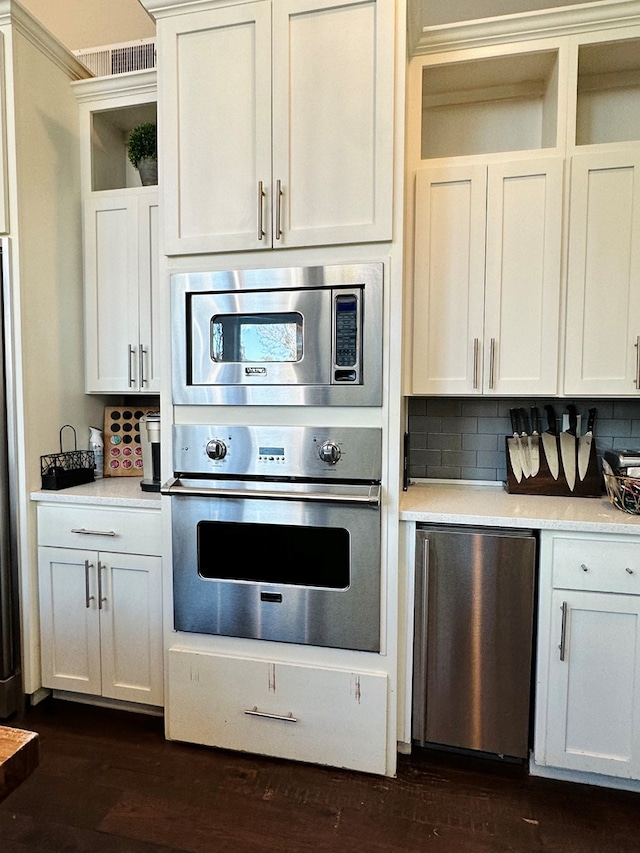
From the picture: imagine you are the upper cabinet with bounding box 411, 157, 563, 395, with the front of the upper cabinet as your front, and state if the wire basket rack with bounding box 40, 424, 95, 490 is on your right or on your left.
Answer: on your right

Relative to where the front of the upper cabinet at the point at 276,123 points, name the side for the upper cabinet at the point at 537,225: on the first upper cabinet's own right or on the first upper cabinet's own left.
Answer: on the first upper cabinet's own left

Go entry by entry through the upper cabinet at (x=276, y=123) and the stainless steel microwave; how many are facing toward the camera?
2

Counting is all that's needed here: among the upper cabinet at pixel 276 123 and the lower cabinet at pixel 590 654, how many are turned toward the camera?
2

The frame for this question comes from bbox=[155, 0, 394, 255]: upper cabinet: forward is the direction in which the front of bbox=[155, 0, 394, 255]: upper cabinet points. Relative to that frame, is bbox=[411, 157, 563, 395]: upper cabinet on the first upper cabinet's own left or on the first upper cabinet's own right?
on the first upper cabinet's own left

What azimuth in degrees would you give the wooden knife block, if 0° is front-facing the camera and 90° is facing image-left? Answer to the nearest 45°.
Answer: approximately 0°

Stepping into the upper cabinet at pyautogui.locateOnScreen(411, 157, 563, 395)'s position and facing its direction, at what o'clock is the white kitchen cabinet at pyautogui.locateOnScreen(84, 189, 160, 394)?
The white kitchen cabinet is roughly at 3 o'clock from the upper cabinet.
